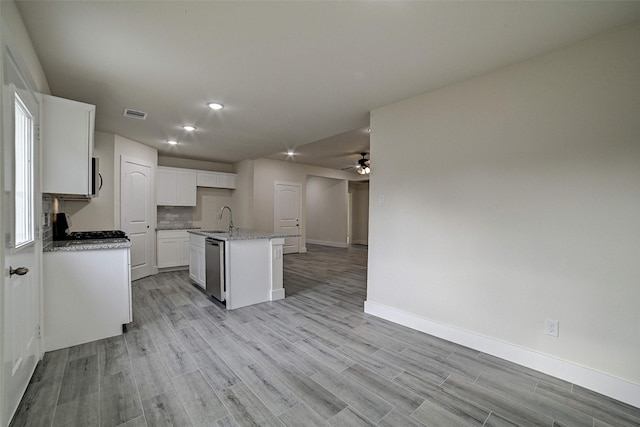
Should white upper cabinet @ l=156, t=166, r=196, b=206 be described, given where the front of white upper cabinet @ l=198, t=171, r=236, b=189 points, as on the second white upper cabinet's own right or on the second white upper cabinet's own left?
on the second white upper cabinet's own right

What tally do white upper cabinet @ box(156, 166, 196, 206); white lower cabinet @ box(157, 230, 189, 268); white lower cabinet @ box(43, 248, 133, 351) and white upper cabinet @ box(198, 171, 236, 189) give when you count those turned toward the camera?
3

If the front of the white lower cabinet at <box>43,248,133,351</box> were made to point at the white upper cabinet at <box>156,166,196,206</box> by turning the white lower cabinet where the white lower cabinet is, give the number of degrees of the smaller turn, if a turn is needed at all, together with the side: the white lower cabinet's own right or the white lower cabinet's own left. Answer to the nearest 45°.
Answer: approximately 45° to the white lower cabinet's own left

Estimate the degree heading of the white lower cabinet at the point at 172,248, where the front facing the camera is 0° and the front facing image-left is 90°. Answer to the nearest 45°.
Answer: approximately 0°

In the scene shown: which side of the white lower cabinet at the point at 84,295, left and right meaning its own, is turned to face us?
right

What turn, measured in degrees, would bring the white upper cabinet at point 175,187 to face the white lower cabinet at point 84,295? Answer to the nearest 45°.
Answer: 0° — it already faces it
